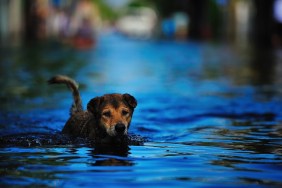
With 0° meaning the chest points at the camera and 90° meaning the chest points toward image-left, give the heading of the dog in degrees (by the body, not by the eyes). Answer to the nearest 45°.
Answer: approximately 315°
